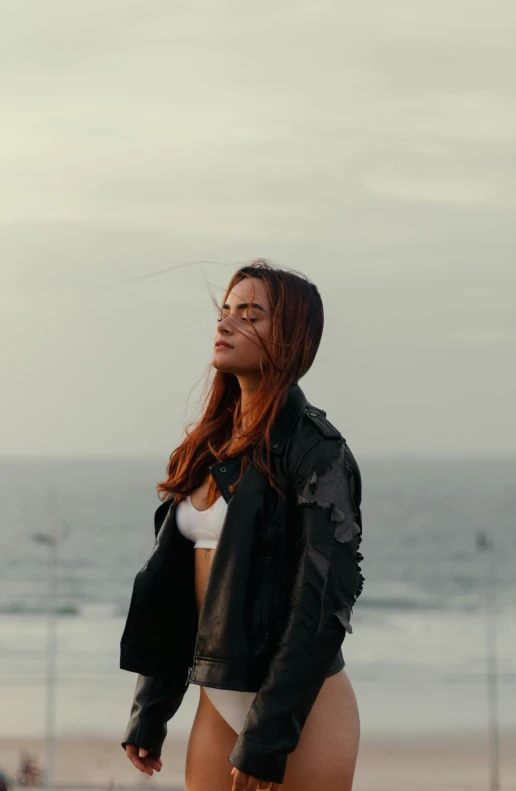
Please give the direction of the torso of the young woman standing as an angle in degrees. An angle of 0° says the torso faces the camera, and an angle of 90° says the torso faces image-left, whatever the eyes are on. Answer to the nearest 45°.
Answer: approximately 45°

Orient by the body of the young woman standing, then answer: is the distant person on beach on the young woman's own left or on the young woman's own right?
on the young woman's own right
